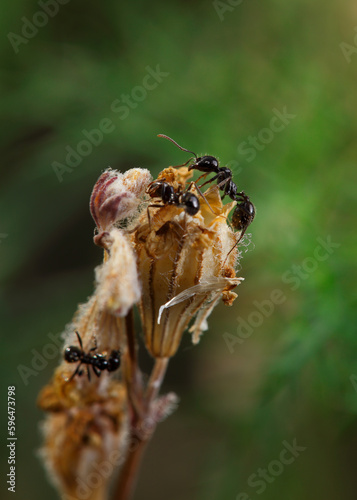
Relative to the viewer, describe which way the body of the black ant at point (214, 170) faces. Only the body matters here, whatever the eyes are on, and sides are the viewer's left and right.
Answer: facing to the left of the viewer
